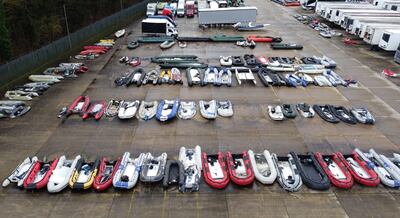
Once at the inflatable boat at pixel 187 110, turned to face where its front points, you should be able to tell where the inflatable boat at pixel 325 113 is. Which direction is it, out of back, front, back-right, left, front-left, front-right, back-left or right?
left

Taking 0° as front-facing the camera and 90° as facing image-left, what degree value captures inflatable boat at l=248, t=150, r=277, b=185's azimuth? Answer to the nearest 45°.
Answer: approximately 0°

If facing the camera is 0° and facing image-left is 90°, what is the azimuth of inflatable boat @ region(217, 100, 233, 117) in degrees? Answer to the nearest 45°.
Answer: approximately 0°

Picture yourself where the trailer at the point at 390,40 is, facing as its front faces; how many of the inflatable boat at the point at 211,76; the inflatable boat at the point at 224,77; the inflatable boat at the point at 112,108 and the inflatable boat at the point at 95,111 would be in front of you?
4

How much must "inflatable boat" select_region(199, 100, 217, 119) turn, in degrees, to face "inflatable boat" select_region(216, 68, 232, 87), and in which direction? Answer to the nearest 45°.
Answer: approximately 180°

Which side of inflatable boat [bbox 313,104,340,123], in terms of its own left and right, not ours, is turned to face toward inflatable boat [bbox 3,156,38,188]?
right

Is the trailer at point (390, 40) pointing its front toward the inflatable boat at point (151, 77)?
yes

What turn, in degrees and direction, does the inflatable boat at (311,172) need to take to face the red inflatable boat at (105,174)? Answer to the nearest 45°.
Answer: approximately 90° to its right
